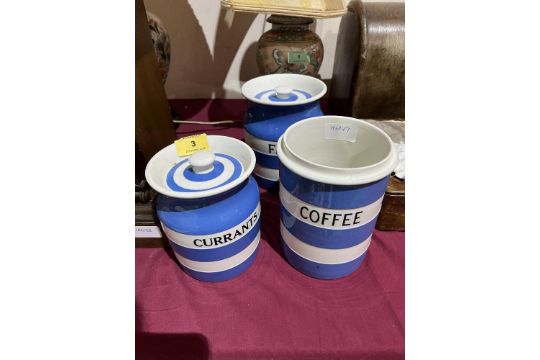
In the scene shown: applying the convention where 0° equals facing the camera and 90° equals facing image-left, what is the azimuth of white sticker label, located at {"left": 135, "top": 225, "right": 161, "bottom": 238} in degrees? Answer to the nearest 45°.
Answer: approximately 0°
